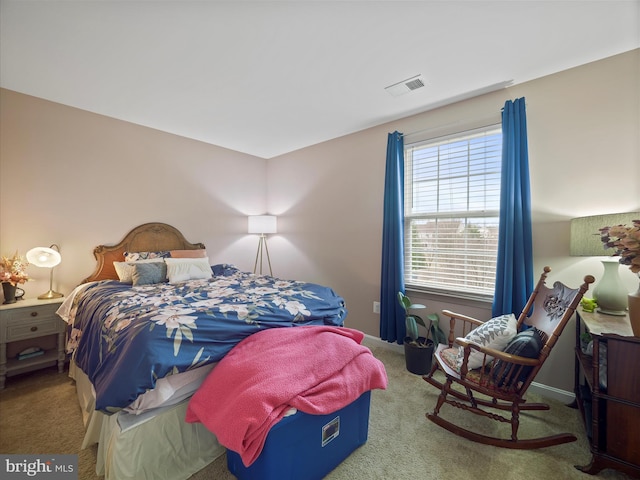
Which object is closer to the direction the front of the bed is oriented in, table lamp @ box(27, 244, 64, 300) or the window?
the window

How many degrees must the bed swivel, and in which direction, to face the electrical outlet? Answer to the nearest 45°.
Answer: approximately 90° to its left

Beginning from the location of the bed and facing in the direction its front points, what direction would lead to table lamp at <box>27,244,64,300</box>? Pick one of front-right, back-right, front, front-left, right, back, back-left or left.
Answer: back

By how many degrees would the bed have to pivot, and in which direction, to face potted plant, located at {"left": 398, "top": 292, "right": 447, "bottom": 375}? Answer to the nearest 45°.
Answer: approximately 45° to its left

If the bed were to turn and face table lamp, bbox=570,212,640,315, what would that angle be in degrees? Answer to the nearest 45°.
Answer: approximately 45° to its left

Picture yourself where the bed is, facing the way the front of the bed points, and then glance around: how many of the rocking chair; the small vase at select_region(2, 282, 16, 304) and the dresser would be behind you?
1

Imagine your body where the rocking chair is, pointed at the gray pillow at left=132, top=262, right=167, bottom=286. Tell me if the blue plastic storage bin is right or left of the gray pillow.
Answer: left

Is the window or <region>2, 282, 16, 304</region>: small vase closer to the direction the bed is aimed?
the window

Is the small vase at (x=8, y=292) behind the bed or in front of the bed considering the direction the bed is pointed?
behind

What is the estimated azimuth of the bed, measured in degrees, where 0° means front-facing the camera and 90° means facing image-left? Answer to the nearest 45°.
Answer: approximately 315°

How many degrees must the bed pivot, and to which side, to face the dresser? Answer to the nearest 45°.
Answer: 0° — it already faces it

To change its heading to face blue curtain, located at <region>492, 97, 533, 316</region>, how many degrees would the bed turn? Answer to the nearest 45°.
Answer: approximately 45° to its left
